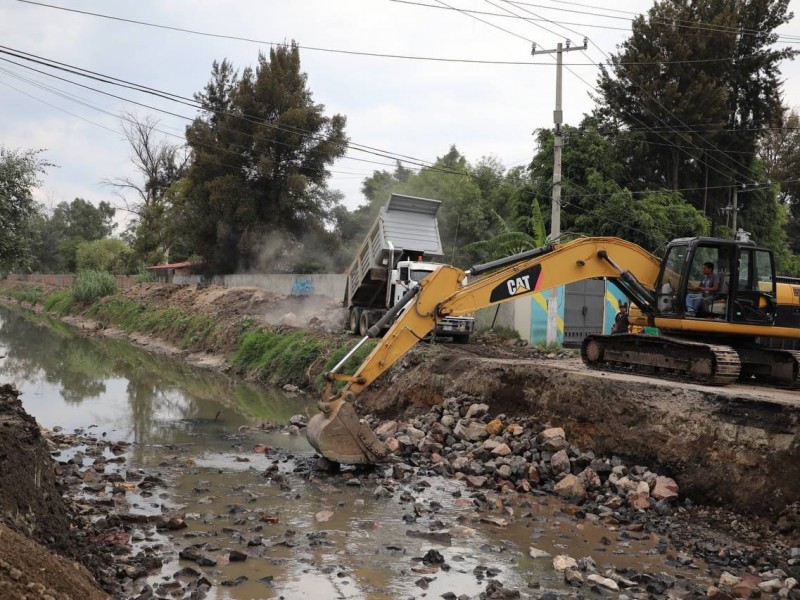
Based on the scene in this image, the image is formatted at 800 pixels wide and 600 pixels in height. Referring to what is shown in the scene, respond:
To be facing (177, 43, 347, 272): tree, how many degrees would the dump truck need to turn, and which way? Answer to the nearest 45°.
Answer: approximately 135° to its left

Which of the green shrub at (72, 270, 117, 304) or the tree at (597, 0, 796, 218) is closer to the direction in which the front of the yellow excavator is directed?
the green shrub

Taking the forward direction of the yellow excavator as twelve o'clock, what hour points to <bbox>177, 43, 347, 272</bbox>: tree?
The tree is roughly at 2 o'clock from the yellow excavator.

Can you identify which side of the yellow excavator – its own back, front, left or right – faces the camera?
left

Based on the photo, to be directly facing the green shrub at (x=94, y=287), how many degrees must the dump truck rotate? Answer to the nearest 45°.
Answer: approximately 180°

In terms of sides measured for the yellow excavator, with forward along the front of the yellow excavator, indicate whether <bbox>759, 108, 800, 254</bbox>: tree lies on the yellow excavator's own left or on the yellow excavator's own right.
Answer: on the yellow excavator's own right

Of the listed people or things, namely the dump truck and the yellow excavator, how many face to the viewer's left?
1

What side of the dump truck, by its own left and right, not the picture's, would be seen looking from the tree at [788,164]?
left

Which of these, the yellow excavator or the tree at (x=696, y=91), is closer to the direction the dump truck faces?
the yellow excavator

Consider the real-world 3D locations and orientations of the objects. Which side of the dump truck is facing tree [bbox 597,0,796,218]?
left
